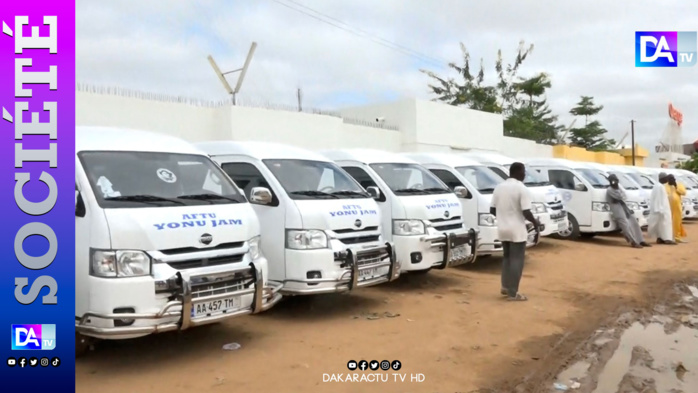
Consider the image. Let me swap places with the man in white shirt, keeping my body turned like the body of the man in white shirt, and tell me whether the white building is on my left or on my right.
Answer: on my left

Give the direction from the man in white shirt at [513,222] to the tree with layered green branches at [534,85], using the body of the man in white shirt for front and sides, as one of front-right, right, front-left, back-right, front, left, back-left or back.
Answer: front-left

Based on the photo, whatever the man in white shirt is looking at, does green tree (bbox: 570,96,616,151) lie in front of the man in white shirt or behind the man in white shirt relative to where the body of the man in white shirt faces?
in front

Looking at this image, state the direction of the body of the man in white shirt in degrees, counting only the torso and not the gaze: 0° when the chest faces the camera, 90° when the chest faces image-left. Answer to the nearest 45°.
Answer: approximately 225°

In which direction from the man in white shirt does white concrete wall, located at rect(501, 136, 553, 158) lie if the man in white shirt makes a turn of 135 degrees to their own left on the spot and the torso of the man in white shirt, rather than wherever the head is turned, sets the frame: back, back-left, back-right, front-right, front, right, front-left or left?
right
